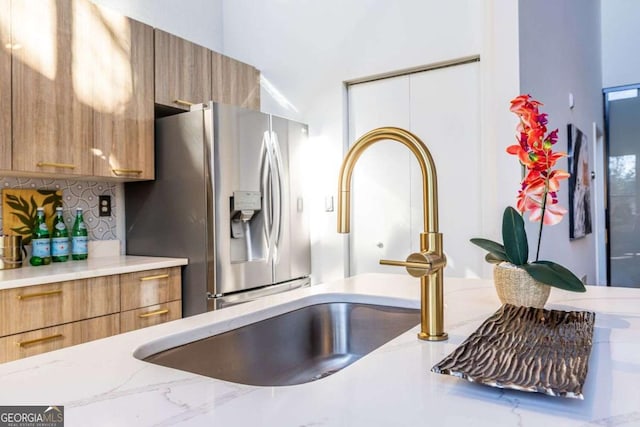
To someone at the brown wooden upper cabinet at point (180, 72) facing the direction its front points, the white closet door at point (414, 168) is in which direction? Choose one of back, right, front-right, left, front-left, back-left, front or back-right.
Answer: front-left

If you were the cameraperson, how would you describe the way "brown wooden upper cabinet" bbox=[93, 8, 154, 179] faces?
facing the viewer and to the right of the viewer

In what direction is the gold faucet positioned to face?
to the viewer's left

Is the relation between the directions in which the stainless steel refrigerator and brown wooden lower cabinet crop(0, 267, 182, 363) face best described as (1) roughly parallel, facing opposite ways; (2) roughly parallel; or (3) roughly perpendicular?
roughly parallel

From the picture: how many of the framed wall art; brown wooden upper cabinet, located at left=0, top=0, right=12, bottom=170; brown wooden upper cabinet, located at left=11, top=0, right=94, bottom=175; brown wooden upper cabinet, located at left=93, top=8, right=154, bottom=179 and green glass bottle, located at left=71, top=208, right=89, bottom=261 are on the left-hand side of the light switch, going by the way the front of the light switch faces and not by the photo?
1

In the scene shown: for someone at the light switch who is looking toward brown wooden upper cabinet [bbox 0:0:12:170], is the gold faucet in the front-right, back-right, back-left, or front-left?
front-left

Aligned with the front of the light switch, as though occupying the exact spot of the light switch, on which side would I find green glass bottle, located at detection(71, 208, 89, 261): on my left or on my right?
on my right

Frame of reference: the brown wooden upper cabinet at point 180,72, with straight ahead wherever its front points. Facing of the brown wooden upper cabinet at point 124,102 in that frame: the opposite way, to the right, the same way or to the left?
the same way

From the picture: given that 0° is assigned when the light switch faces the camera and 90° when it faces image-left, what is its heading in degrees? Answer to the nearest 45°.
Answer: approximately 0°

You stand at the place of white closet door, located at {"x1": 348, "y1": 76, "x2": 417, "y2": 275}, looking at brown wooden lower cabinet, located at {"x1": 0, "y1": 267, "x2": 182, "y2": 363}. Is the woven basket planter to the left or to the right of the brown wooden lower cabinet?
left

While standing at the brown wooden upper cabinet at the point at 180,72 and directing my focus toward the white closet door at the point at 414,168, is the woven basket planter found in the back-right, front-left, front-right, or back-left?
front-right

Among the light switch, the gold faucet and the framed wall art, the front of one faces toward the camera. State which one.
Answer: the light switch

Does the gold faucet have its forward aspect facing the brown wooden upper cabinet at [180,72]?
no
